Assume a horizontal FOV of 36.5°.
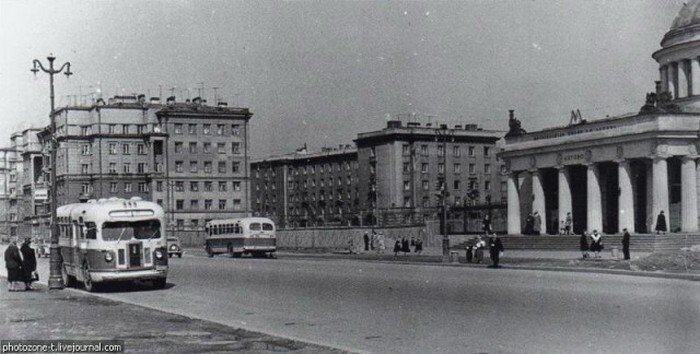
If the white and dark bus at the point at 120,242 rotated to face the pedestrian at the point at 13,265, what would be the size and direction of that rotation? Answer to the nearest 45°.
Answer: approximately 135° to its right

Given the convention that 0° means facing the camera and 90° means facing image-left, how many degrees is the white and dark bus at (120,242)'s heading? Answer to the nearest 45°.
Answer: approximately 315°
